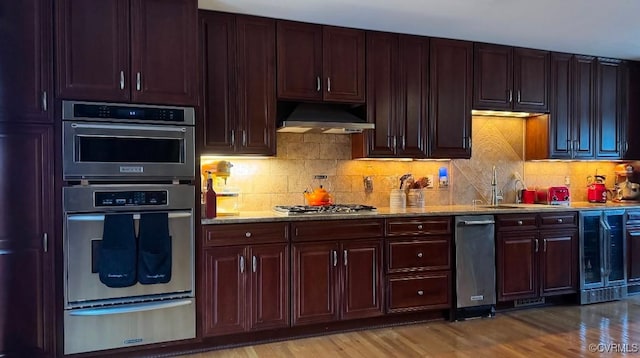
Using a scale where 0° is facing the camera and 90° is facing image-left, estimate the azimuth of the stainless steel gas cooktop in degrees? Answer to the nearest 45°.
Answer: approximately 0°

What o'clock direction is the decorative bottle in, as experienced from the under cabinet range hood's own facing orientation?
The decorative bottle is roughly at 2 o'clock from the under cabinet range hood.

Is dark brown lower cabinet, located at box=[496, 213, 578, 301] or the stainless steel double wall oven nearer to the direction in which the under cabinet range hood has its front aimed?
the stainless steel double wall oven

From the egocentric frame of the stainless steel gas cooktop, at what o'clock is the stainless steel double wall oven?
The stainless steel double wall oven is roughly at 2 o'clock from the stainless steel gas cooktop.

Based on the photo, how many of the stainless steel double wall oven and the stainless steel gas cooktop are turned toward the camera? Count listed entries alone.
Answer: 2

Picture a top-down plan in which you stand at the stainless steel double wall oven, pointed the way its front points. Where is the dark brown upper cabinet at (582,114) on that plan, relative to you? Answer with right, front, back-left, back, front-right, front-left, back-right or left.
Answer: left

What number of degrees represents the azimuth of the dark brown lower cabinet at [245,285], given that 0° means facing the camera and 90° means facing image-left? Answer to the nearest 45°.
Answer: approximately 0°
